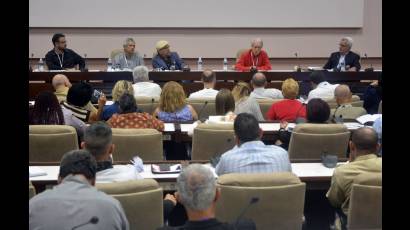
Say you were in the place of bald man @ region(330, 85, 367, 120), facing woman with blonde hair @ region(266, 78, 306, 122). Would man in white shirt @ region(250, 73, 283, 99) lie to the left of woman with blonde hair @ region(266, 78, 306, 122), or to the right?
right

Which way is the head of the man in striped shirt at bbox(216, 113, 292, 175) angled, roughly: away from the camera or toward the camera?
away from the camera

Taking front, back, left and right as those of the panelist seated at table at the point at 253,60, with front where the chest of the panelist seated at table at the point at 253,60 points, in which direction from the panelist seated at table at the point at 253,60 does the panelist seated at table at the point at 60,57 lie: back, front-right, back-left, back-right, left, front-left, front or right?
right

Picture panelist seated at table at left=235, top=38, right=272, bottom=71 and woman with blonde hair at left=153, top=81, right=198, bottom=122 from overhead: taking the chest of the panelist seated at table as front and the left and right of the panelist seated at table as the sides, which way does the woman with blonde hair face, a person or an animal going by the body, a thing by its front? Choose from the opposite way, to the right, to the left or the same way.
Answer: the opposite way

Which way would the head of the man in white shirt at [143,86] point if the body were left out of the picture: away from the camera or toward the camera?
away from the camera

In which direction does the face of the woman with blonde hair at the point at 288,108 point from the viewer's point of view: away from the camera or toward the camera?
away from the camera

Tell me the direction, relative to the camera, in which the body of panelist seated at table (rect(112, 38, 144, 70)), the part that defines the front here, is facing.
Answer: toward the camera

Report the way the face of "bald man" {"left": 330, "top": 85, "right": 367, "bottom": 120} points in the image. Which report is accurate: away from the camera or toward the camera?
away from the camera

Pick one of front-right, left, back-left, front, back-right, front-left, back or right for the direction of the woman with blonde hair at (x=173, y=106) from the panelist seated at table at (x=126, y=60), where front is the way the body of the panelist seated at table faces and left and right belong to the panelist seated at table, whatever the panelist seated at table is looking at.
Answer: front

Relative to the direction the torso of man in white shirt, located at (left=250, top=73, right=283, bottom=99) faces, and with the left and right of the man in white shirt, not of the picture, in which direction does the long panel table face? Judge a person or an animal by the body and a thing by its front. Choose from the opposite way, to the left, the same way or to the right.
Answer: the opposite way

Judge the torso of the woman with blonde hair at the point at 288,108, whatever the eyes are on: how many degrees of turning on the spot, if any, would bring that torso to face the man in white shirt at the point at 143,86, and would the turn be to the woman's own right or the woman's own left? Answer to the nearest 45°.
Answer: approximately 45° to the woman's own left

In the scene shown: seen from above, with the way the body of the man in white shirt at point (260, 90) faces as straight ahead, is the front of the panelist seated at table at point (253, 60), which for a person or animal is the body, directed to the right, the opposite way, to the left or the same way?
the opposite way

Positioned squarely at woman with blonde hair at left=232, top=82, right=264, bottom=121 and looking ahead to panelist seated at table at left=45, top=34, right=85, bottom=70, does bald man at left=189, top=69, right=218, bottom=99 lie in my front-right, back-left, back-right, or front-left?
front-right

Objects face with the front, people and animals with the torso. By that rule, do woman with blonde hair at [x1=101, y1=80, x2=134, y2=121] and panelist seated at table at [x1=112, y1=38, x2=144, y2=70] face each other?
yes

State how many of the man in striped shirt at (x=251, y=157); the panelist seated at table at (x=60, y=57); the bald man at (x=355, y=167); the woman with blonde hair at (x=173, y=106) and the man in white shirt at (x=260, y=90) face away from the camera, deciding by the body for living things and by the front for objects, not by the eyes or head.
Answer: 4

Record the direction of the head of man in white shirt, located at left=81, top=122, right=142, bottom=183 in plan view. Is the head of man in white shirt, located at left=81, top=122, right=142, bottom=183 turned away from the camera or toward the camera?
away from the camera

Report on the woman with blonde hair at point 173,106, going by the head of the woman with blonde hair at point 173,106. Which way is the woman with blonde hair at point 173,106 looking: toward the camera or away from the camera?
away from the camera

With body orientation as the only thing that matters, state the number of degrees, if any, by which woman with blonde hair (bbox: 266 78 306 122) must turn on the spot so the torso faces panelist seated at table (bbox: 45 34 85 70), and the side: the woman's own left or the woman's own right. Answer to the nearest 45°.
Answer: approximately 45° to the woman's own left

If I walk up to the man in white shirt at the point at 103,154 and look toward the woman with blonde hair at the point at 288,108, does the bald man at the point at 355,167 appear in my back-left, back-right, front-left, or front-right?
front-right

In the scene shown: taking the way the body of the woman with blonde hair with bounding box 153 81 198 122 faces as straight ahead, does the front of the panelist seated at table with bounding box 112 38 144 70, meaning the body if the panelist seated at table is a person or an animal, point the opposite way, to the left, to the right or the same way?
the opposite way

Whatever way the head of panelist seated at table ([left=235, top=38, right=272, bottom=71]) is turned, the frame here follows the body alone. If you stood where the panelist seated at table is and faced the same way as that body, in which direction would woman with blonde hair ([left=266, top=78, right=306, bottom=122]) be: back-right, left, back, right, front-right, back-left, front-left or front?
front

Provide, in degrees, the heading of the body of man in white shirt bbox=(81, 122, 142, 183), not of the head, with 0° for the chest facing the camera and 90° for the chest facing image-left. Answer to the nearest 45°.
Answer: approximately 180°
